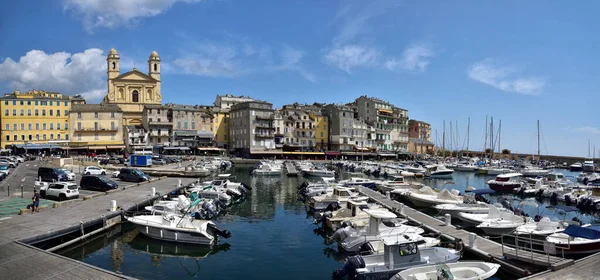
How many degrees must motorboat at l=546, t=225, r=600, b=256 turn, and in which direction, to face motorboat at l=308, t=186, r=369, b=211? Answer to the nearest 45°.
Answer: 0° — it already faces it

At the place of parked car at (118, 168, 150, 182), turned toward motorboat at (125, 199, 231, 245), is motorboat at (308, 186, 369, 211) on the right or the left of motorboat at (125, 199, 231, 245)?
left

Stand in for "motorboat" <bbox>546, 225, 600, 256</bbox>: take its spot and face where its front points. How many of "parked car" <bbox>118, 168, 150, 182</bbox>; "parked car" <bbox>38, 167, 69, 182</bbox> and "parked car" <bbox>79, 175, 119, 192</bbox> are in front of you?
3

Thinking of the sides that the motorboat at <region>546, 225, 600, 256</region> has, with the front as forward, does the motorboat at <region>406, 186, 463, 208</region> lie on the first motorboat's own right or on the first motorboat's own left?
on the first motorboat's own right

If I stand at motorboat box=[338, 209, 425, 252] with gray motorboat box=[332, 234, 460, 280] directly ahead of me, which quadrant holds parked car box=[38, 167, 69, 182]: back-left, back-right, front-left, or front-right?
back-right

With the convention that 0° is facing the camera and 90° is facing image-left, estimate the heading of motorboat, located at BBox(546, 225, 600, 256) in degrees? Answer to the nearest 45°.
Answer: approximately 90°
